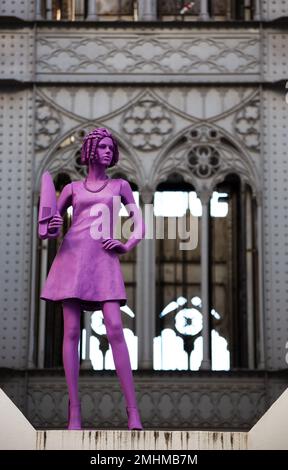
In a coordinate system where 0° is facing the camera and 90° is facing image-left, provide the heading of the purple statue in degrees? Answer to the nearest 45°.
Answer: approximately 0°
